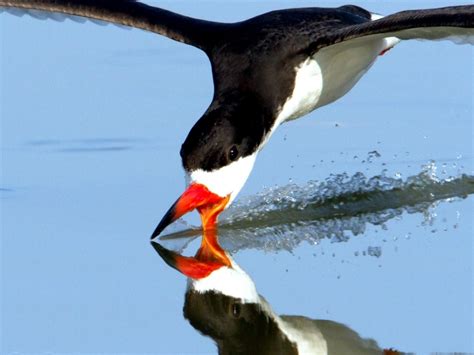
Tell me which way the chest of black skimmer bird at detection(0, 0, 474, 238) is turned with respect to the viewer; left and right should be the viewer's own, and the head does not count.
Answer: facing the viewer and to the left of the viewer
